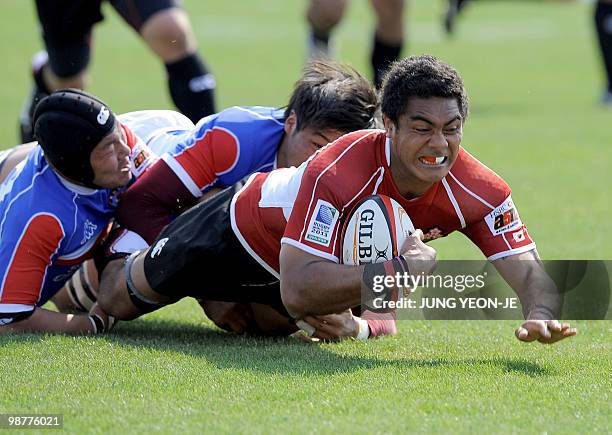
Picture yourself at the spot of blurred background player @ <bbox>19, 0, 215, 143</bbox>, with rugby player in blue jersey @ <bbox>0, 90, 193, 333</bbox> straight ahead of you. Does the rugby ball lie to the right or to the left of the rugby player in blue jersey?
left
